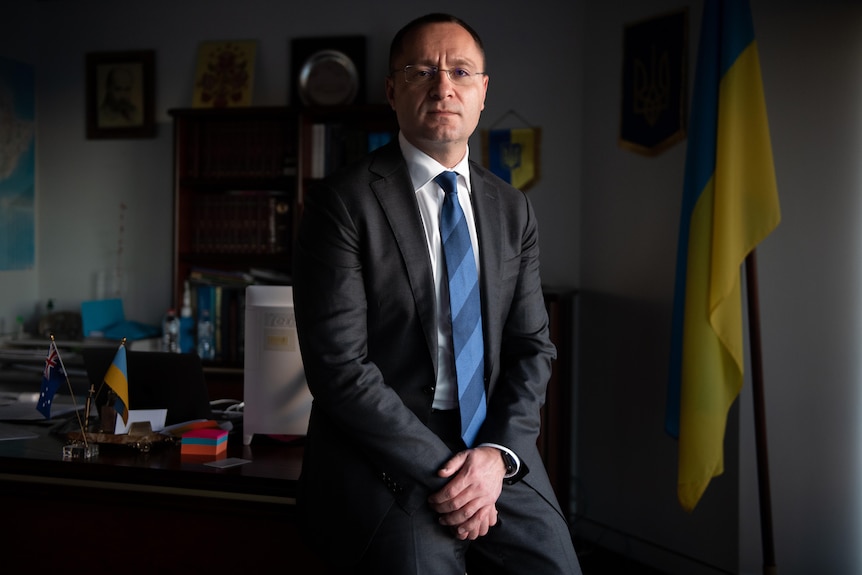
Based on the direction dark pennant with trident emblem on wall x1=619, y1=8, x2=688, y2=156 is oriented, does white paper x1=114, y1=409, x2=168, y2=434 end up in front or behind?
in front

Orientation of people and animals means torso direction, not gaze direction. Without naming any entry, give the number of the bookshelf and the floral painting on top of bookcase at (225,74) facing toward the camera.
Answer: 2

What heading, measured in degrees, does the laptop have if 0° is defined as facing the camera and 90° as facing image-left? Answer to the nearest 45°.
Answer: approximately 180°

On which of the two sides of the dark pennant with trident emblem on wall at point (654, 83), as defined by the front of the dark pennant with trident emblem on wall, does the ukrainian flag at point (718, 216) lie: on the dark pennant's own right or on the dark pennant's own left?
on the dark pennant's own left

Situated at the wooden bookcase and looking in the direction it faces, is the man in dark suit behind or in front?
in front

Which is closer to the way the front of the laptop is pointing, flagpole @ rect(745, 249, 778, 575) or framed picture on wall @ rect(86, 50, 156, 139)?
the framed picture on wall

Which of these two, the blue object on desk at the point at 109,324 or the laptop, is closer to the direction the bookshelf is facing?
the laptop

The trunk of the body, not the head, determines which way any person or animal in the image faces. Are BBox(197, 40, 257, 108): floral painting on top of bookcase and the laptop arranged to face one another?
yes

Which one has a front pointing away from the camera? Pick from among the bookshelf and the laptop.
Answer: the laptop

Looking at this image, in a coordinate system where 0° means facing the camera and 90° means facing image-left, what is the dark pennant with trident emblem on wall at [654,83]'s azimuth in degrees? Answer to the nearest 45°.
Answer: approximately 45°

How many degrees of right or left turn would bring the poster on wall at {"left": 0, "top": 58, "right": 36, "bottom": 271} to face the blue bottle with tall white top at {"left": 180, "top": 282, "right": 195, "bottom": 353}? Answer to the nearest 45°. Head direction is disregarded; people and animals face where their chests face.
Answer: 0° — it already faces it
